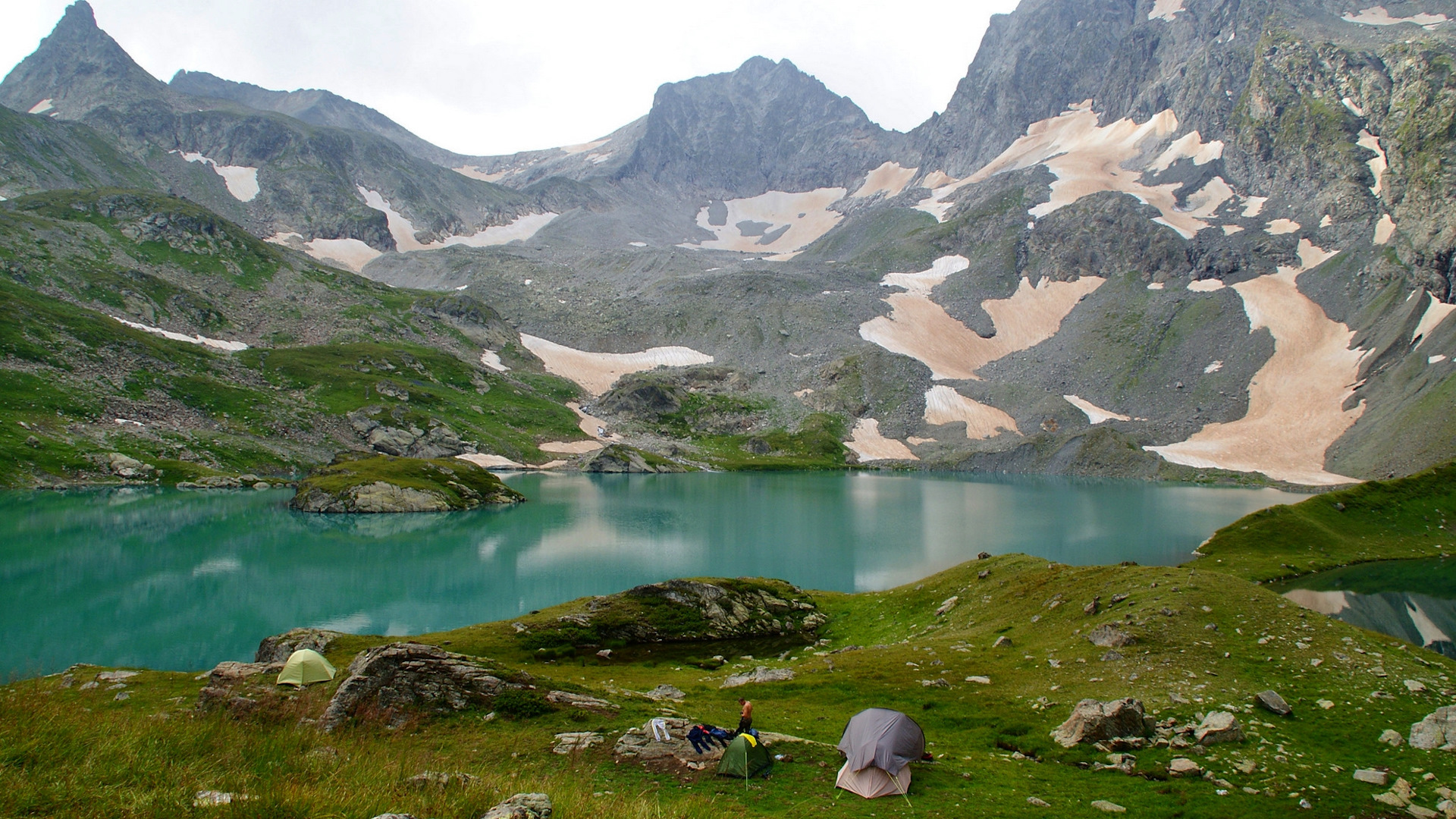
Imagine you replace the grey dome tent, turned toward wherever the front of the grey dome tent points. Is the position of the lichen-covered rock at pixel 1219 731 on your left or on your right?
on your left

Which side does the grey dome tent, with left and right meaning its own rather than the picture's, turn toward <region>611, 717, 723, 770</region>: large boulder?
right

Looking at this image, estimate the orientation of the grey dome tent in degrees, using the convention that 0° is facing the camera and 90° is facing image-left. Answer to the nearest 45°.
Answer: approximately 0°

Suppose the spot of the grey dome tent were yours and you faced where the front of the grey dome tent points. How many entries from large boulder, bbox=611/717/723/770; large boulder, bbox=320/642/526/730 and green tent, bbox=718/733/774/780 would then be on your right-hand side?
3

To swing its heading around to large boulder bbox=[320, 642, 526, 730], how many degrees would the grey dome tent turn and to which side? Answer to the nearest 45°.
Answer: approximately 90° to its right

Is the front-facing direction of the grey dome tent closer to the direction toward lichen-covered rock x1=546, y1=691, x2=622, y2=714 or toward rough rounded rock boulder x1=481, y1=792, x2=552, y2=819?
the rough rounded rock boulder

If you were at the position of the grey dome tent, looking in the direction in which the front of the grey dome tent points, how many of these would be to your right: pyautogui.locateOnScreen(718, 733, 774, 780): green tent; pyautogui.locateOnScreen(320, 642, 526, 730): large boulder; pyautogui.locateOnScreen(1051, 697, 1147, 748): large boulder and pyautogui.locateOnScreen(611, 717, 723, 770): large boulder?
3

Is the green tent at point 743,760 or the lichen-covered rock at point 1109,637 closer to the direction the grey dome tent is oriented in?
the green tent

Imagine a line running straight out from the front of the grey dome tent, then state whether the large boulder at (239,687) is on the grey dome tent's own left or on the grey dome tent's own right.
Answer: on the grey dome tent's own right

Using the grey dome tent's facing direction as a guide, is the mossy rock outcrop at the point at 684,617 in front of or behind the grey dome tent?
behind

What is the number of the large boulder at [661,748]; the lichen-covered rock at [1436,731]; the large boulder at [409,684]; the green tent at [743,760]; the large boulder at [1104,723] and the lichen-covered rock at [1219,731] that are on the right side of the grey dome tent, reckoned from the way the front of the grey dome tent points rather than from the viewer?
3
